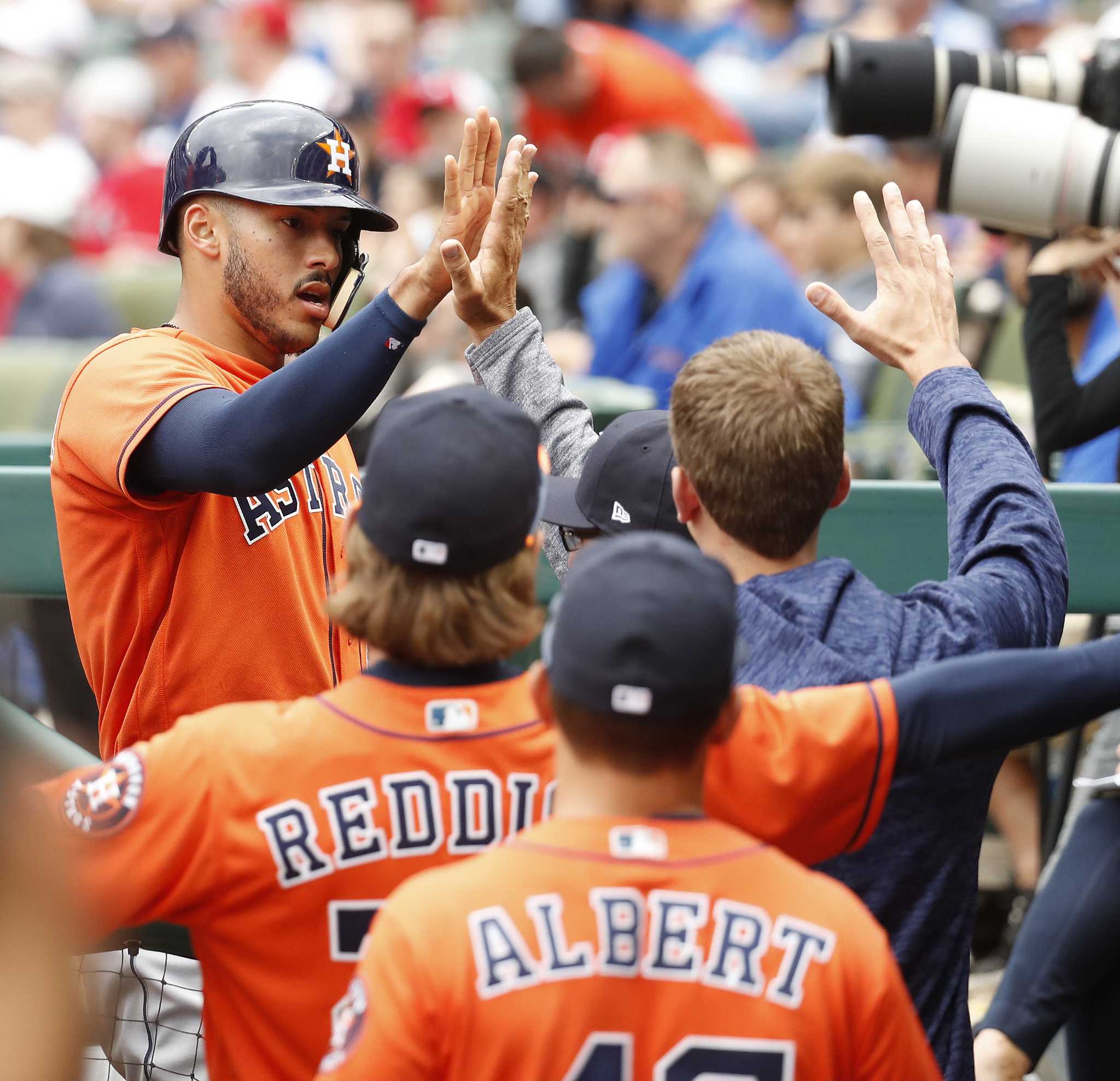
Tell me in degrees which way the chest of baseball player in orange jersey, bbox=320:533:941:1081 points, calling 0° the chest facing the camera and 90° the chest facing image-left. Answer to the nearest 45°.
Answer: approximately 180°

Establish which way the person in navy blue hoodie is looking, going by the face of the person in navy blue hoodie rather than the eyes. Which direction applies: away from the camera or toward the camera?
away from the camera

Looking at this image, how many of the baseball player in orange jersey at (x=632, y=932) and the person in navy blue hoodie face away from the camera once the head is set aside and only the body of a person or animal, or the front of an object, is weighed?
2

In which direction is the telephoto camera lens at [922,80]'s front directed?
to the viewer's left

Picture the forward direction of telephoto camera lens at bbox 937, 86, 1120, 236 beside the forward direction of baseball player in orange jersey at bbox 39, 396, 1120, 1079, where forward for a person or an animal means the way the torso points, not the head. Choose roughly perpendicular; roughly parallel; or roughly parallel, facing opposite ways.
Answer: roughly perpendicular

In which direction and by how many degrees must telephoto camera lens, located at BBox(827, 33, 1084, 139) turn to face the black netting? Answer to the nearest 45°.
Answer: approximately 45° to its left

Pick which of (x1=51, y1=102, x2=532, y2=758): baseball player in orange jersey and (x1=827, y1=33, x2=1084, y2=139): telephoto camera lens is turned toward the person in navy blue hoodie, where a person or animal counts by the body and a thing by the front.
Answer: the baseball player in orange jersey

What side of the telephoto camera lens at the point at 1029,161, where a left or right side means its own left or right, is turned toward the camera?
left

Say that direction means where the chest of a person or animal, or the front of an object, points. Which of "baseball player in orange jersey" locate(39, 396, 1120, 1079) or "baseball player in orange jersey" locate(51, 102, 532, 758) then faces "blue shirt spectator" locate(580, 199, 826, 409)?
"baseball player in orange jersey" locate(39, 396, 1120, 1079)

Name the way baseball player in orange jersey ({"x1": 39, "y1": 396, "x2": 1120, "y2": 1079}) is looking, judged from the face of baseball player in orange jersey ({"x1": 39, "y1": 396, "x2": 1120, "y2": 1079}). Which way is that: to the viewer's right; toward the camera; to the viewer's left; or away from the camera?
away from the camera

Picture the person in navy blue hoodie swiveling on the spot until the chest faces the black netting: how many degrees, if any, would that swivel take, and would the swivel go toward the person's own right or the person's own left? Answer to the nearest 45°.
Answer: approximately 90° to the person's own left

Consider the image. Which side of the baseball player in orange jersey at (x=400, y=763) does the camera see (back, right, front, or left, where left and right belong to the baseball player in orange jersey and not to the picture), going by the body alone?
back
